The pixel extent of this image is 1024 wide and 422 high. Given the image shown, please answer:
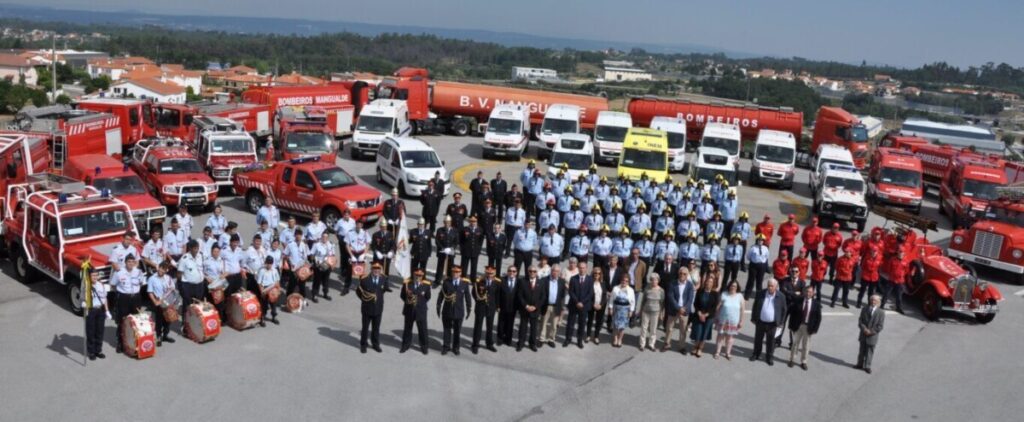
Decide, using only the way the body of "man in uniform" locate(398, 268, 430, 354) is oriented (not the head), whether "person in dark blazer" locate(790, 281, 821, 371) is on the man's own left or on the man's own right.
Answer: on the man's own left

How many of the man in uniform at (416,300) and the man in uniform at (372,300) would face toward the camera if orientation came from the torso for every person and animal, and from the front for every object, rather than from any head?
2

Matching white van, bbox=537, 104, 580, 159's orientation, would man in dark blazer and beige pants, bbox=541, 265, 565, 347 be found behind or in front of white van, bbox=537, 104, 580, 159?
in front

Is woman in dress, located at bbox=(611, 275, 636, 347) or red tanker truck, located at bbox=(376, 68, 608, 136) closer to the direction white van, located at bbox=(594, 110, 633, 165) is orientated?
the woman in dress

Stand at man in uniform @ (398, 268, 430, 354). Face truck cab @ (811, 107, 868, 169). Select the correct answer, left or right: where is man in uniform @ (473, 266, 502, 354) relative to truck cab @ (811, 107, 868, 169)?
right

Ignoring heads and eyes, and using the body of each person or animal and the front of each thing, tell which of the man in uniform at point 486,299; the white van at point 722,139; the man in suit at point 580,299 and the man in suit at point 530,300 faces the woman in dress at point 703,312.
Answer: the white van

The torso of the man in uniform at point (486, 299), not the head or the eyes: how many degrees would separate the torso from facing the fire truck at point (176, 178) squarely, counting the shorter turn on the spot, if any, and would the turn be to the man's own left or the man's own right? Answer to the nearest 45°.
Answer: approximately 135° to the man's own right

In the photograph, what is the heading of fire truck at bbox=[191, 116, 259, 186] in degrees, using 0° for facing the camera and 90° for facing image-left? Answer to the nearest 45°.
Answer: approximately 315°

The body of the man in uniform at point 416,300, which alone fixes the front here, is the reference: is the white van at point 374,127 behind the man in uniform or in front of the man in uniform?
behind

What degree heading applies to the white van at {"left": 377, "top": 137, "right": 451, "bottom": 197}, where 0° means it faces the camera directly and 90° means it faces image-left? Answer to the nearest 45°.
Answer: approximately 315°
